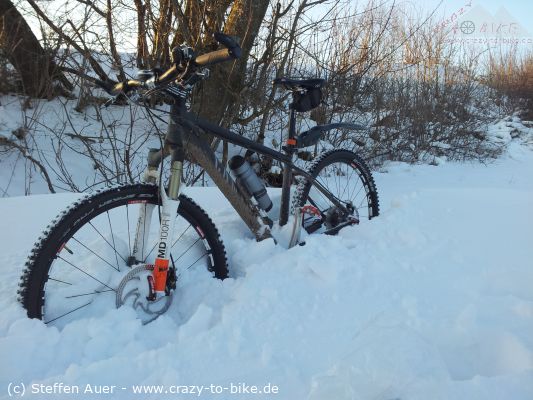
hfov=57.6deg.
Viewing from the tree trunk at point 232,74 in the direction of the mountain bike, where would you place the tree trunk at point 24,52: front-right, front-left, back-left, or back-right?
back-right

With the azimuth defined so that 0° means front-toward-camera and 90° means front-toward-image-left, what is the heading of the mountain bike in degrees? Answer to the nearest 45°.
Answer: approximately 45°

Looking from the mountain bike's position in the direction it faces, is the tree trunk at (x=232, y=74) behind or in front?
behind

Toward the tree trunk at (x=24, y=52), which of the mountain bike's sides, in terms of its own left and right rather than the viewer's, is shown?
right
